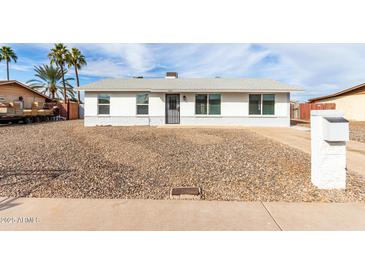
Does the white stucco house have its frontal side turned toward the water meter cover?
yes

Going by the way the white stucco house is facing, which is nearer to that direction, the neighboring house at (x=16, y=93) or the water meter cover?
the water meter cover

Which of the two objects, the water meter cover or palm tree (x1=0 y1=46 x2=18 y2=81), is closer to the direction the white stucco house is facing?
the water meter cover

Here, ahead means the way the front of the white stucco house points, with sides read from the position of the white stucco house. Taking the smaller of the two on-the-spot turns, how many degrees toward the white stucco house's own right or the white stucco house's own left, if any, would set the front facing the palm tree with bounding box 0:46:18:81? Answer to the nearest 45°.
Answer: approximately 135° to the white stucco house's own right

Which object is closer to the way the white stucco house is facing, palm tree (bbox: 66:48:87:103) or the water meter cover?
the water meter cover

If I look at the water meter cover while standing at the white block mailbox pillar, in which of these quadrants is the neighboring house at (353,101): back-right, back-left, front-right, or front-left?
back-right

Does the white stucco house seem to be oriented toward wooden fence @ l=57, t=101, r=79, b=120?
no

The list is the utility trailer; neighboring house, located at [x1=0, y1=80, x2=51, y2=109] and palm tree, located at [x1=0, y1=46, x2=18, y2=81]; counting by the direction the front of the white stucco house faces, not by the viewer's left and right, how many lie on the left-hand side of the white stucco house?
0

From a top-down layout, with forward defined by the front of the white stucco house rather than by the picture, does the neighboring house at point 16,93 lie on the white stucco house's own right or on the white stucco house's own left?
on the white stucco house's own right

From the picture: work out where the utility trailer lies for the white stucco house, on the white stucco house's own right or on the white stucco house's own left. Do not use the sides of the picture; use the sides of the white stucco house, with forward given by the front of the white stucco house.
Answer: on the white stucco house's own right

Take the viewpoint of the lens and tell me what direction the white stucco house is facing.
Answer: facing the viewer

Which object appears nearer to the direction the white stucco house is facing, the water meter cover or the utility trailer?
the water meter cover
